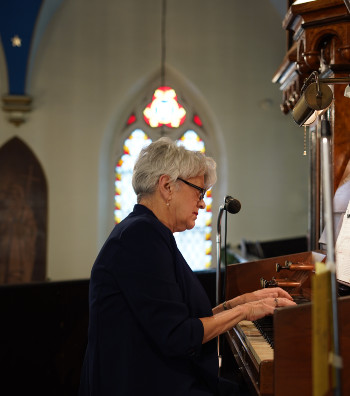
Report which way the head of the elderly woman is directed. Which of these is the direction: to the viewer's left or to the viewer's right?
to the viewer's right

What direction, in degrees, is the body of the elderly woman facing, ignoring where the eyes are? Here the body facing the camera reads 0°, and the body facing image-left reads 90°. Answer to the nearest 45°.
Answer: approximately 270°

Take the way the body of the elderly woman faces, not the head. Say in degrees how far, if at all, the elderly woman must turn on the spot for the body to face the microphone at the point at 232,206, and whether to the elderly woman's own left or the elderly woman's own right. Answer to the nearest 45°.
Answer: approximately 45° to the elderly woman's own left
